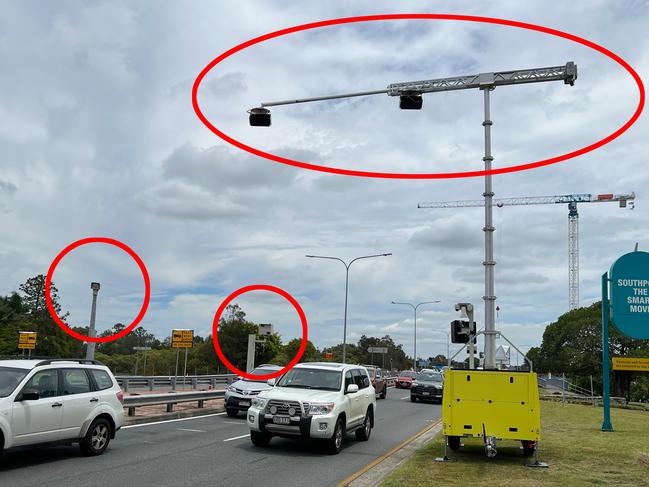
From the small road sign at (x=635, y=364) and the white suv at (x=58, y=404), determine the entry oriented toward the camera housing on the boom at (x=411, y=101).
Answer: the small road sign

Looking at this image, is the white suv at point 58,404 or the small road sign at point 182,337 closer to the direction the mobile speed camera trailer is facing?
the white suv

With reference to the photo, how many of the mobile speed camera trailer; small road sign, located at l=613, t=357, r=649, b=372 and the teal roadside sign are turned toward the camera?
3

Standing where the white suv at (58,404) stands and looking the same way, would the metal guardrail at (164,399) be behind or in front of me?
behind

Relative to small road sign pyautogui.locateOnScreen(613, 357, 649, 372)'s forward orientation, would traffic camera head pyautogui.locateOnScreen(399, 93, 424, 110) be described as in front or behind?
in front

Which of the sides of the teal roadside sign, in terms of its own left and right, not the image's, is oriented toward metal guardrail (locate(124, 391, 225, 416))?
right

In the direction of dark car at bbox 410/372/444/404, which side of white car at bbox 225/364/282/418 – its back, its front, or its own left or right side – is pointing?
back

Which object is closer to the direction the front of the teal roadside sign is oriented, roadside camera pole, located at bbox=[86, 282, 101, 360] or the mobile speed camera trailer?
the mobile speed camera trailer

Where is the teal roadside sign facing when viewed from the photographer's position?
facing the viewer

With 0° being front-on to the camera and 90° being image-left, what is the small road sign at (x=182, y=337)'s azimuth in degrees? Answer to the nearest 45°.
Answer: approximately 0°

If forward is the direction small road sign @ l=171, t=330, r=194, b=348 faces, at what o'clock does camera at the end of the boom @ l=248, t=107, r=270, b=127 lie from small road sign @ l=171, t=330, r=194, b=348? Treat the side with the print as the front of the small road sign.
The camera at the end of the boom is roughly at 12 o'clock from the small road sign.

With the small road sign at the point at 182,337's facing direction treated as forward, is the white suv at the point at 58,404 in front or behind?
in front

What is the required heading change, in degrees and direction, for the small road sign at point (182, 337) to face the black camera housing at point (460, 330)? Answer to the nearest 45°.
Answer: approximately 45° to its left

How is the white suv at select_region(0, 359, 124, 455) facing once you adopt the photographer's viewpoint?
facing the viewer and to the left of the viewer
